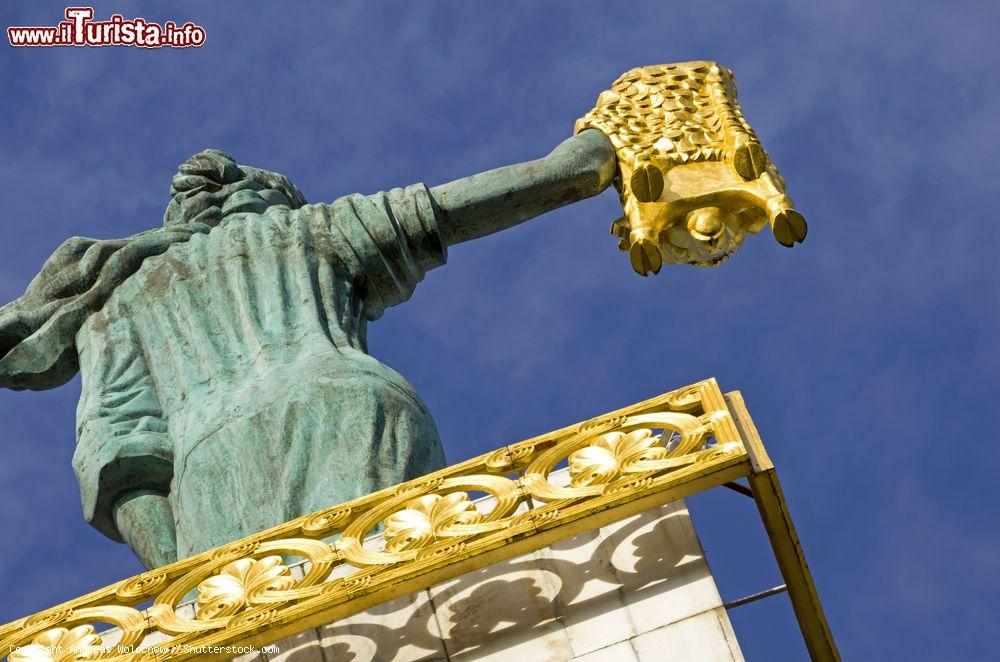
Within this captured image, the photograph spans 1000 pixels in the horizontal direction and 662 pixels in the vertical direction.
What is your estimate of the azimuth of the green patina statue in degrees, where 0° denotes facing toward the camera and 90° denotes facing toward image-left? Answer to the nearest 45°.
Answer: approximately 180°

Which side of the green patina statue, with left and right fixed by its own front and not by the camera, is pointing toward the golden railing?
back
